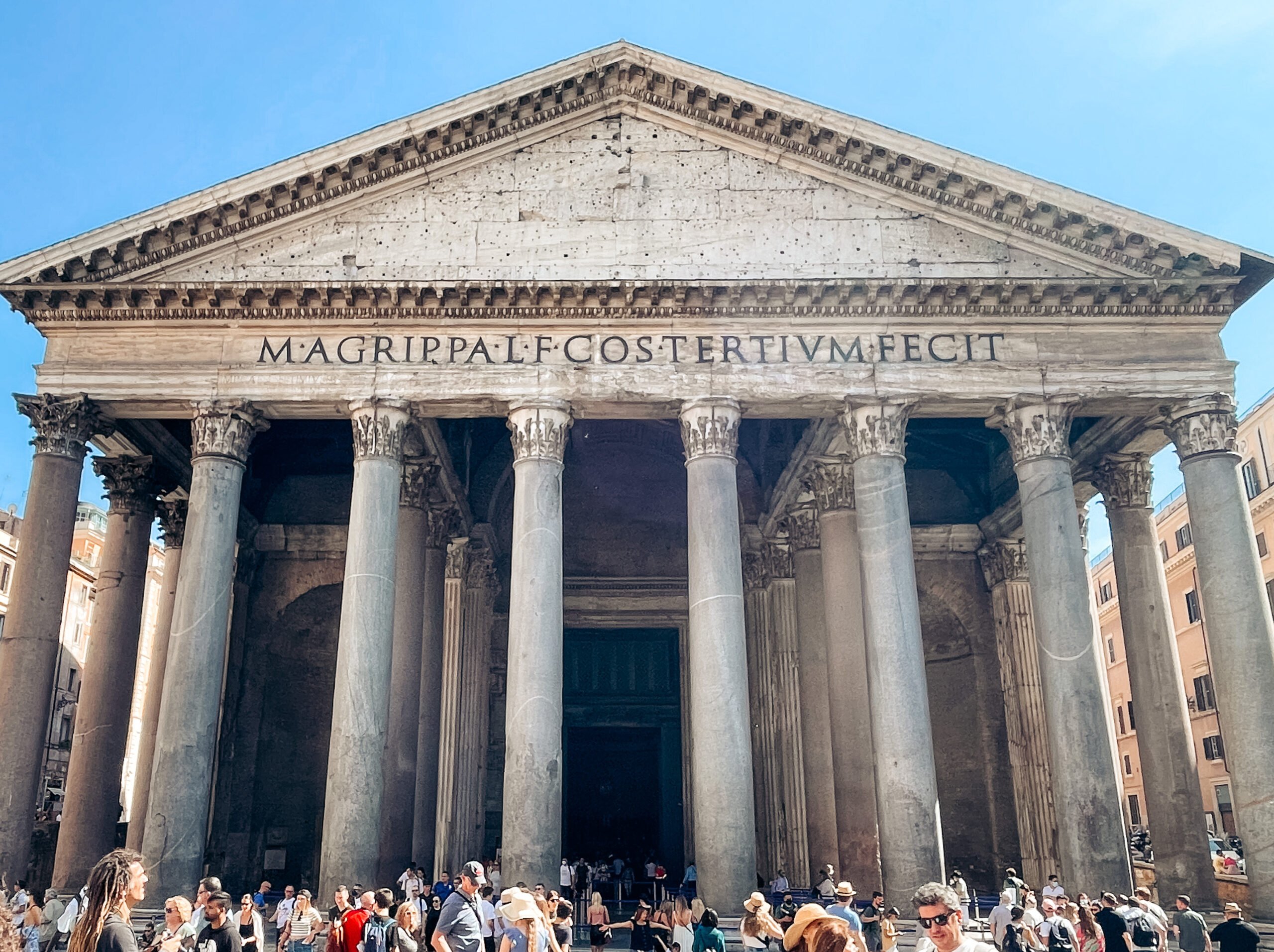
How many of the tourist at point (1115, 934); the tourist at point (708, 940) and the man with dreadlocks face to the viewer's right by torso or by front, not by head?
1

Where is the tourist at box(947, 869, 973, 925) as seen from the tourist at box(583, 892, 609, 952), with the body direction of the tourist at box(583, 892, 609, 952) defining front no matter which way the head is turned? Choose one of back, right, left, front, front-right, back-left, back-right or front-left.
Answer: right

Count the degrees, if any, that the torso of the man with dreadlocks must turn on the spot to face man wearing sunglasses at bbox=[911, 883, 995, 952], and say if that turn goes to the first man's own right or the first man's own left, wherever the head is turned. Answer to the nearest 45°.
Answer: approximately 45° to the first man's own right

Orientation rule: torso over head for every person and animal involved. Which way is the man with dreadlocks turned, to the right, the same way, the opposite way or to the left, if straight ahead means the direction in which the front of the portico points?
to the left

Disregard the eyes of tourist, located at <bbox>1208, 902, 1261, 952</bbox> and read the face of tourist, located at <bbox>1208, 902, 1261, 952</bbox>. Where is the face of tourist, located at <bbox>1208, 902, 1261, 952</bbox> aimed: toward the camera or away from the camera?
away from the camera

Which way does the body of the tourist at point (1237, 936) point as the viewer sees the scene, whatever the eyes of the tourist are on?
away from the camera

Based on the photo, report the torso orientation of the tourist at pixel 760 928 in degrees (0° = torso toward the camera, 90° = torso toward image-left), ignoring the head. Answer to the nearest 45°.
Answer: approximately 180°

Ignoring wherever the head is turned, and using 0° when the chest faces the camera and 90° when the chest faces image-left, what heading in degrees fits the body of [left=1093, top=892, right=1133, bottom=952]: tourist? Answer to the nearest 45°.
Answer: approximately 180°

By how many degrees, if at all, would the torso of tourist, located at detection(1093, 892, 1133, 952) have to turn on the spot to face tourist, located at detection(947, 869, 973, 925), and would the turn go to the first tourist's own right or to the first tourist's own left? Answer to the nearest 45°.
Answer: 0° — they already face them

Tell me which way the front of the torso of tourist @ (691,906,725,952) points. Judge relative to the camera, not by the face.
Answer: away from the camera

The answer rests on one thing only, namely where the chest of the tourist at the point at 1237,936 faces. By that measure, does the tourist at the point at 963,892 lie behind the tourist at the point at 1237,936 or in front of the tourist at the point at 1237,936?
in front

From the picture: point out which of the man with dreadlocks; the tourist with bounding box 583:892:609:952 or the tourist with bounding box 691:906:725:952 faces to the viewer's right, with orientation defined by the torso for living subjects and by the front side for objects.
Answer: the man with dreadlocks

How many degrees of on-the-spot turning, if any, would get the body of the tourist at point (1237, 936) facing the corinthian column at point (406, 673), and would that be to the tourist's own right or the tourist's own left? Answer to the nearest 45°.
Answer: approximately 90° to the tourist's own left

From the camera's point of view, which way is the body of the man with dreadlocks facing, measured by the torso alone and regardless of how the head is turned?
to the viewer's right
